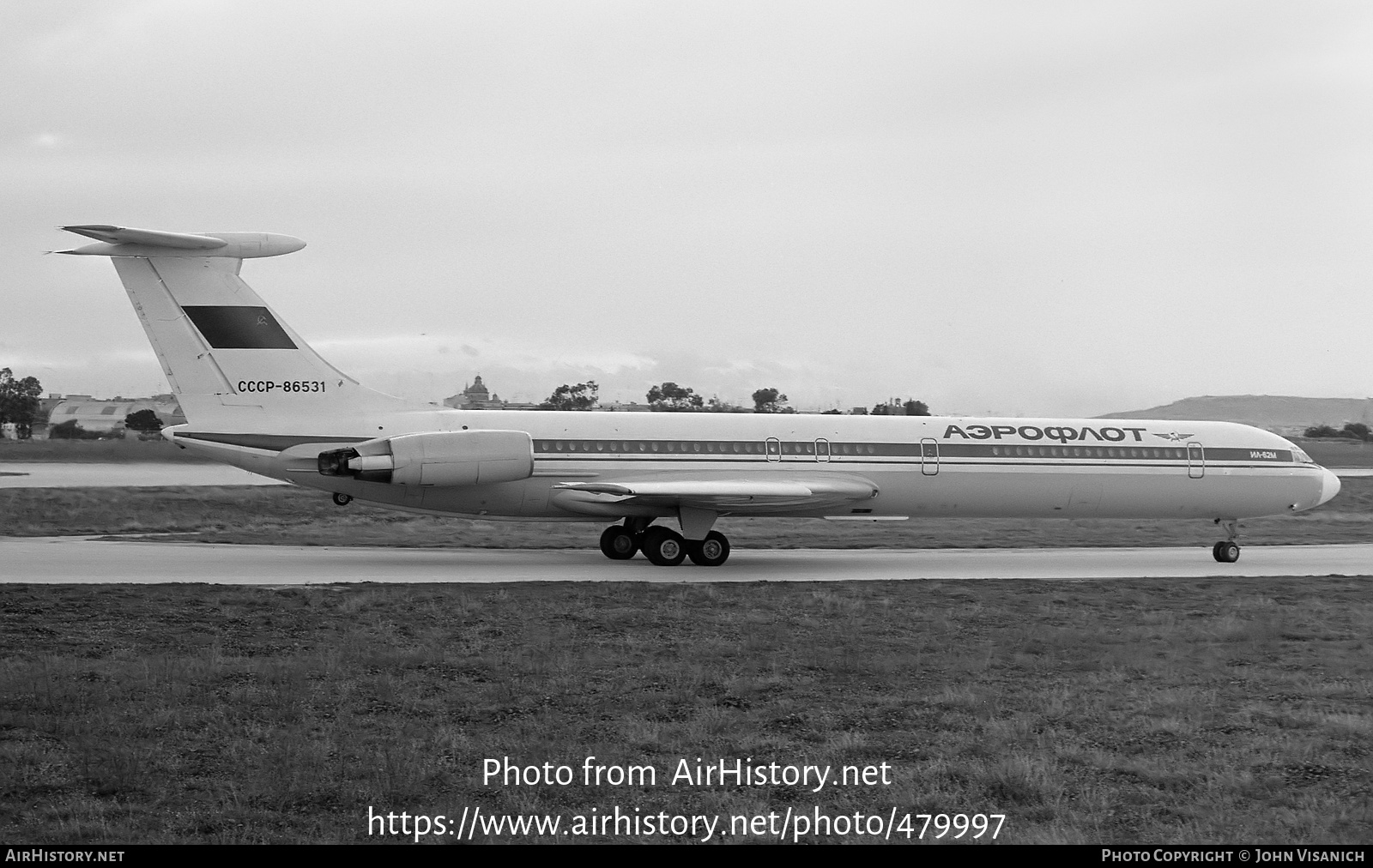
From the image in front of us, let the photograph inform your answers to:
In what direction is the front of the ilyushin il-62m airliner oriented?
to the viewer's right

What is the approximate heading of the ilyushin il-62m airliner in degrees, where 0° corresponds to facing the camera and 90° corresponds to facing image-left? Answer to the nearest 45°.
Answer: approximately 270°
